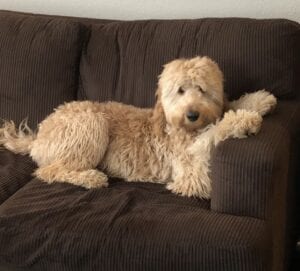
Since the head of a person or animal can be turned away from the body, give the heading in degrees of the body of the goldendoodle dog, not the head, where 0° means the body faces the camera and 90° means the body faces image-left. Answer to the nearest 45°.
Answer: approximately 270°
